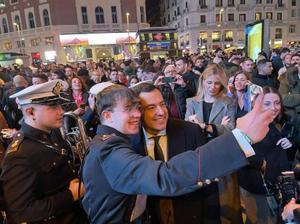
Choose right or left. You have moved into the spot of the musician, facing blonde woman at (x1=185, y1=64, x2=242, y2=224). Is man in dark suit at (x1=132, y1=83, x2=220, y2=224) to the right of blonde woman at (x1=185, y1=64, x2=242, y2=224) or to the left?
right

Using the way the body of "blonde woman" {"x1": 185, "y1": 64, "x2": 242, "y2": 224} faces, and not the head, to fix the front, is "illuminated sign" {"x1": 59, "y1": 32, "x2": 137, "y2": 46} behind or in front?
behind

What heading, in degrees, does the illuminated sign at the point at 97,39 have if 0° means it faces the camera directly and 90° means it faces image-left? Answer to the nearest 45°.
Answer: approximately 0°

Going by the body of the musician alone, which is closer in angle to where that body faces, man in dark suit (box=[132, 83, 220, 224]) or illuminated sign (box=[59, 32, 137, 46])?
the man in dark suit

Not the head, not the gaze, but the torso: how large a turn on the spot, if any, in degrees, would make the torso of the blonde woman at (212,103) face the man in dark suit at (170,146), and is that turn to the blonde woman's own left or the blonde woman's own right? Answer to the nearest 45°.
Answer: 0° — they already face them

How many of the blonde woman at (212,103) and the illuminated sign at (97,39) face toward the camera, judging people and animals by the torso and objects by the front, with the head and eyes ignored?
2

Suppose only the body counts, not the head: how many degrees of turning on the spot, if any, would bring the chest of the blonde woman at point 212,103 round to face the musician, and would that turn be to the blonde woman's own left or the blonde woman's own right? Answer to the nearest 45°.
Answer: approximately 45° to the blonde woman's own right

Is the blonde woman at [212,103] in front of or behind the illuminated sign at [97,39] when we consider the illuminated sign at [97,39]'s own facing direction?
in front

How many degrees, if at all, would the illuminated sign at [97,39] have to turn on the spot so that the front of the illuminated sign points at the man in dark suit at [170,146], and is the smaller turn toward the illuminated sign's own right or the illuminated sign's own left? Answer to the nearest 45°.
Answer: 0° — it already faces them

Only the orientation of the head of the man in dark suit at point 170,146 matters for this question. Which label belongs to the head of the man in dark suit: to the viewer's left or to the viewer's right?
to the viewer's right

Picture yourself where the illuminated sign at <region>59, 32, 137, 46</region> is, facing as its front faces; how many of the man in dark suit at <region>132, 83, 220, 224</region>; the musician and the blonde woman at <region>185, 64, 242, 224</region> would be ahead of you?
3
